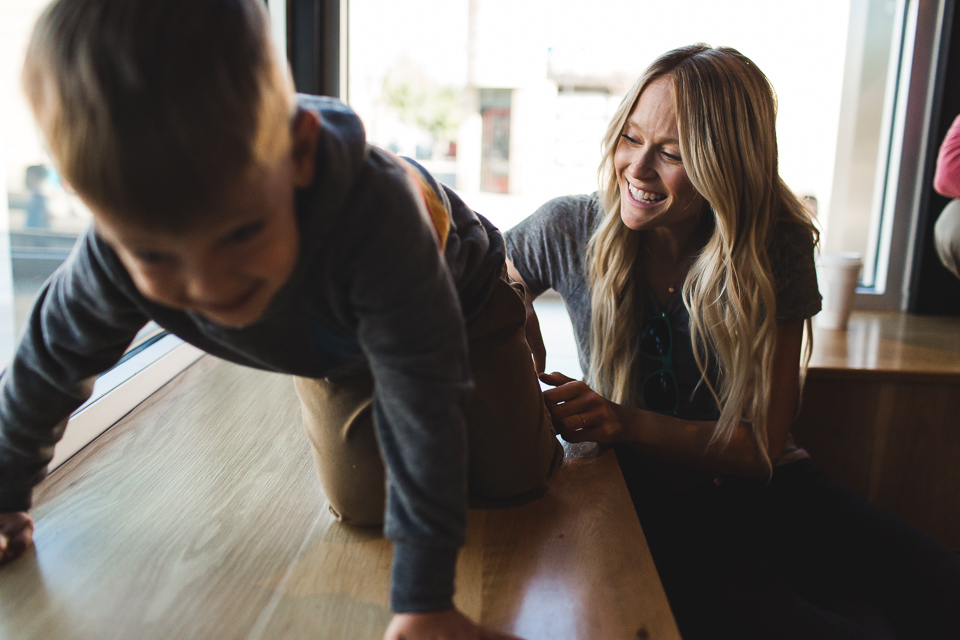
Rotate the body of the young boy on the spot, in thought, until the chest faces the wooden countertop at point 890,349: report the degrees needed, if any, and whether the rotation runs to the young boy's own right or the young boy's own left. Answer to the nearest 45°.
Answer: approximately 180°

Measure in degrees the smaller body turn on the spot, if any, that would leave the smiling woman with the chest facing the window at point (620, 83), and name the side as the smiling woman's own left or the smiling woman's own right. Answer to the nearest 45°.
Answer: approximately 135° to the smiling woman's own right

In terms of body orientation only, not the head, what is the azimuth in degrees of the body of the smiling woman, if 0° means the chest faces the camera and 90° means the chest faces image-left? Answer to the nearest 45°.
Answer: approximately 45°

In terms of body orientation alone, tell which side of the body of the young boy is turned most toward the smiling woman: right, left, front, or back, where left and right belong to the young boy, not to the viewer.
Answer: back

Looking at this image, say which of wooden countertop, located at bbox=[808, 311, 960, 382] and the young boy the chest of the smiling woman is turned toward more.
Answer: the young boy

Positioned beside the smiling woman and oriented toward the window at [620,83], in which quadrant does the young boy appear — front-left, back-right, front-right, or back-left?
back-left

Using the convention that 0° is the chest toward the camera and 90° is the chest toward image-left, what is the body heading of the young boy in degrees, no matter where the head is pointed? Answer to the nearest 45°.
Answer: approximately 45°
